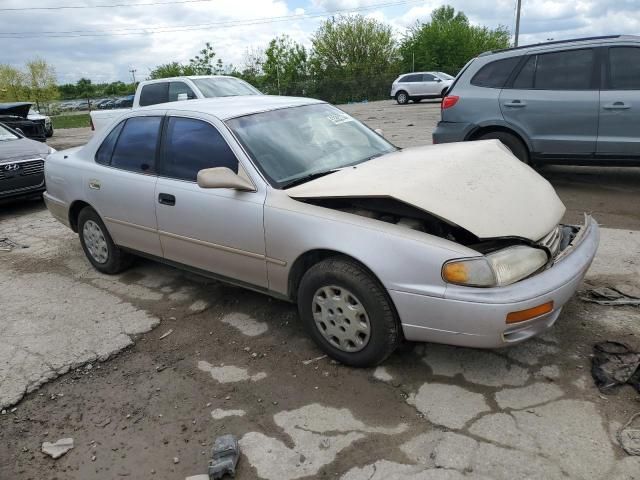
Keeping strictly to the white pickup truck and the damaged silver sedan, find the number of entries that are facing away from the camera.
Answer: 0

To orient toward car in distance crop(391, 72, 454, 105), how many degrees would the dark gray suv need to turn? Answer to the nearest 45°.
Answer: approximately 90° to its left

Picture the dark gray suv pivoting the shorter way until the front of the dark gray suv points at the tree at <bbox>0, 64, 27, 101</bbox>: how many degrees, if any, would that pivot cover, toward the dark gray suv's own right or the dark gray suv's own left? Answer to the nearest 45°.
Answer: approximately 135° to the dark gray suv's own left

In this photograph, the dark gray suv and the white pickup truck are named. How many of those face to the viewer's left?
0

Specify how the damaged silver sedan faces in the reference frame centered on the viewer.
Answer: facing the viewer and to the right of the viewer

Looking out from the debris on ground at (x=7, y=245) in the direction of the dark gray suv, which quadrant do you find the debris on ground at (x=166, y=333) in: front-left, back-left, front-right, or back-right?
front-right

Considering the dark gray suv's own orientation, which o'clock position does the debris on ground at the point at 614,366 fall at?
The debris on ground is roughly at 3 o'clock from the dark gray suv.

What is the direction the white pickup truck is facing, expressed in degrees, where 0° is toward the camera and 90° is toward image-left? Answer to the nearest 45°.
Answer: approximately 315°

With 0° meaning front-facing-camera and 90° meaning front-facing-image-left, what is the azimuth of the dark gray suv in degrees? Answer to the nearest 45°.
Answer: approximately 270°

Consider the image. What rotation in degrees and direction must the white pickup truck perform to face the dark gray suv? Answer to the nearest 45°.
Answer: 0° — it already faces it

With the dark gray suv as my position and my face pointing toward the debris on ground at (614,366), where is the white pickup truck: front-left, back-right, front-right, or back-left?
back-right

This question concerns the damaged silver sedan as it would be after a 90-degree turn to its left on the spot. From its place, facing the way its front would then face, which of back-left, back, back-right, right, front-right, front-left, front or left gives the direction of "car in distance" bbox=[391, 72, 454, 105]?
front-left

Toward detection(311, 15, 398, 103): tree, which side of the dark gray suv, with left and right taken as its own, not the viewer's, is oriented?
left

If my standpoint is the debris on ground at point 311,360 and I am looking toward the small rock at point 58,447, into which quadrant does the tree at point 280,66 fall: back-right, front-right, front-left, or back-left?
back-right

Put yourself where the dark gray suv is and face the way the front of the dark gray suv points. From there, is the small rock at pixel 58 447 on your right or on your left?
on your right
